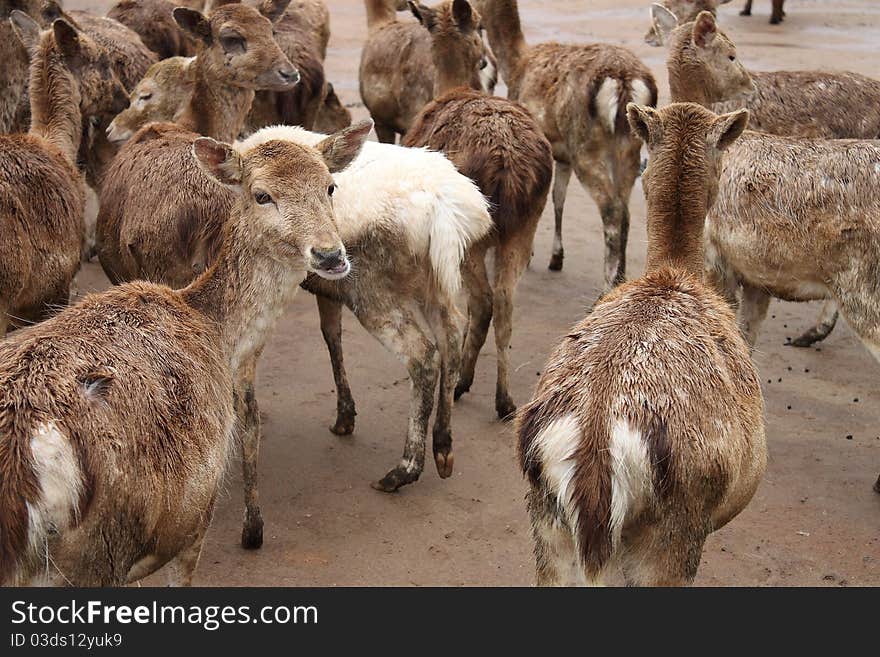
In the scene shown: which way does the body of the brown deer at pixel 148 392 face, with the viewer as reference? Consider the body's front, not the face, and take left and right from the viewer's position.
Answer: facing away from the viewer and to the right of the viewer

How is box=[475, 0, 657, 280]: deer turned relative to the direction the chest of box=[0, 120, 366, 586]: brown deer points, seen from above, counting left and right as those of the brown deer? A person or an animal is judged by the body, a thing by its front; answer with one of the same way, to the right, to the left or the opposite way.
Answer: to the left

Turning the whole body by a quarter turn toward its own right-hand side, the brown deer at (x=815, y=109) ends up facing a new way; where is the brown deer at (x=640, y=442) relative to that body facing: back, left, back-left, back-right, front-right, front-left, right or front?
back

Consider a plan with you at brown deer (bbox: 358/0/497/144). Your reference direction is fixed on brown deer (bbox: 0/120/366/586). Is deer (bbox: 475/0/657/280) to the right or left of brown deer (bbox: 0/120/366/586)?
left

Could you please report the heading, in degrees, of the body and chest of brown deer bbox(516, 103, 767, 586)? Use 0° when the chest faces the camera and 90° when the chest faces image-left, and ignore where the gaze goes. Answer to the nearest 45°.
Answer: approximately 180°

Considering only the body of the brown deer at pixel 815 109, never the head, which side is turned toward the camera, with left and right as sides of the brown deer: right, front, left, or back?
left

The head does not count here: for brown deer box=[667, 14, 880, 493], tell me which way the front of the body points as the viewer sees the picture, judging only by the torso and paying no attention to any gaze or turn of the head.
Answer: to the viewer's left

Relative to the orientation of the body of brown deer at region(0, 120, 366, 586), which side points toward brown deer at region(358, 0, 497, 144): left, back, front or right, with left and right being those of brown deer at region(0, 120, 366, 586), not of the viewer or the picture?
front

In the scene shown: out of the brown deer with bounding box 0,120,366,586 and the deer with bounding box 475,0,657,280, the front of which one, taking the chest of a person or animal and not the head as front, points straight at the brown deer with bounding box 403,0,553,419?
the brown deer with bounding box 0,120,366,586
